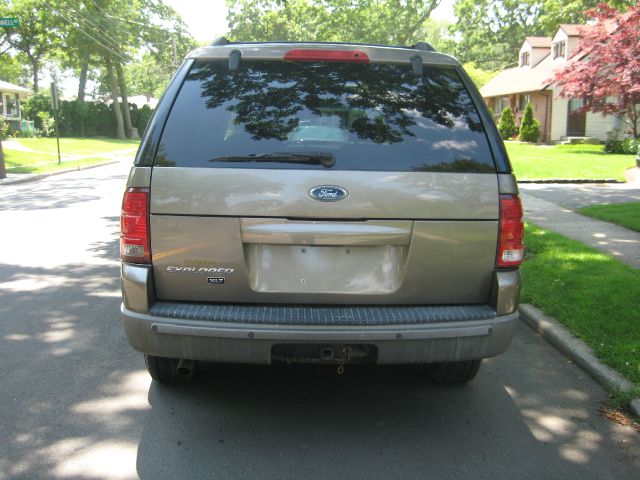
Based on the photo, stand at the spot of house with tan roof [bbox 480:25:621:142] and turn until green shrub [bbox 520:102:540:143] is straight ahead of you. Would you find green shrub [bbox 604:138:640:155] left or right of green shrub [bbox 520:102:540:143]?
left

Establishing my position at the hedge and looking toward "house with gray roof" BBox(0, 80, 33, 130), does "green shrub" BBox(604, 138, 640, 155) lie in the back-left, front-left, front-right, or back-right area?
back-left

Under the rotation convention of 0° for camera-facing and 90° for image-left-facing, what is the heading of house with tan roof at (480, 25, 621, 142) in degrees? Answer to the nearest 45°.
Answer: approximately 45°

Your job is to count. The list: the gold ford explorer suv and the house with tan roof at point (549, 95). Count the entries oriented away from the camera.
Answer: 1

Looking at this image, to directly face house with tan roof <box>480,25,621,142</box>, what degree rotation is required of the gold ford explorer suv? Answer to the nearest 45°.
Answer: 0° — it already faces it

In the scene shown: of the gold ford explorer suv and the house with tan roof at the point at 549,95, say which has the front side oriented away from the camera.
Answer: the gold ford explorer suv

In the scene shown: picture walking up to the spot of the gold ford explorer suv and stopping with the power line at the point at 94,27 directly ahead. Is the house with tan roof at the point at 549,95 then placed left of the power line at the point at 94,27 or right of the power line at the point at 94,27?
right

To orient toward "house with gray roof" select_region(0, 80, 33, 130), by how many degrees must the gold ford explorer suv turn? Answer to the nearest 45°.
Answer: approximately 45° to its left

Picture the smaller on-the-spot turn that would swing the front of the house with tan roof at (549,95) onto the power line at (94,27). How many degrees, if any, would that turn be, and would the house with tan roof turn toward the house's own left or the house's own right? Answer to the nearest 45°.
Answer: approximately 45° to the house's own right

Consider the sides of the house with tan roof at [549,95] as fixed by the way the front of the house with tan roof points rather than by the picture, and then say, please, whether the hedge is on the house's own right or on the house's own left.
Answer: on the house's own right

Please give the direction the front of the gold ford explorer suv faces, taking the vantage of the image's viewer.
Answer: facing away from the viewer
